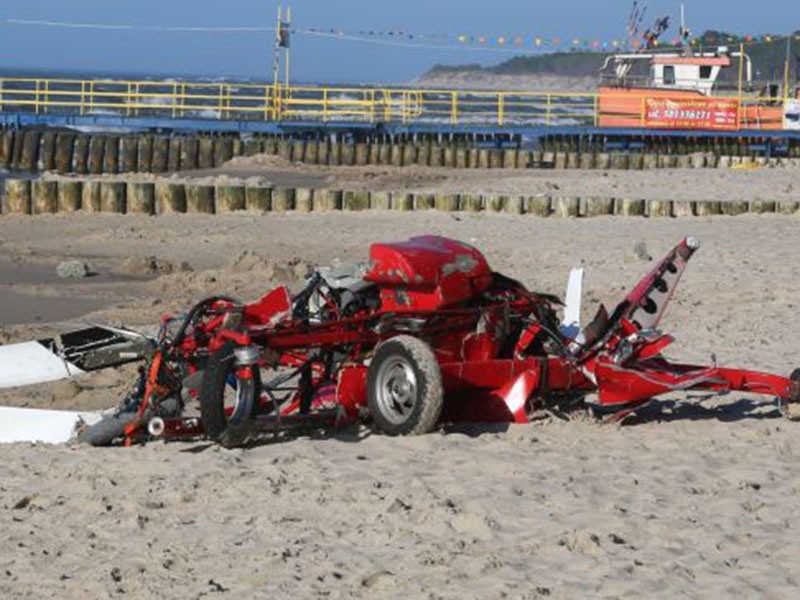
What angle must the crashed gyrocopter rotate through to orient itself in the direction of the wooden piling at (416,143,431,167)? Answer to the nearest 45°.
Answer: approximately 90° to its right

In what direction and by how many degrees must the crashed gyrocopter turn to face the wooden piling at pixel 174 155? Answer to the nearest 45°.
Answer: approximately 90° to its right

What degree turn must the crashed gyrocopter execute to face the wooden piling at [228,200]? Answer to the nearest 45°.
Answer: approximately 90° to its right

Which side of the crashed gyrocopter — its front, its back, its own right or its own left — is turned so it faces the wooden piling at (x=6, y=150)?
right

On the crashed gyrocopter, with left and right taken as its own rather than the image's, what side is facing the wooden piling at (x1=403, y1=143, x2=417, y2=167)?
right

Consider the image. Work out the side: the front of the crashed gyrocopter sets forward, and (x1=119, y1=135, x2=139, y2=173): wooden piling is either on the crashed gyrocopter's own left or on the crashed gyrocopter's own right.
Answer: on the crashed gyrocopter's own right

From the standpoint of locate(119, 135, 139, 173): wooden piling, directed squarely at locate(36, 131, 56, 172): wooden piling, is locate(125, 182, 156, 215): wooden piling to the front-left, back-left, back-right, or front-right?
back-left

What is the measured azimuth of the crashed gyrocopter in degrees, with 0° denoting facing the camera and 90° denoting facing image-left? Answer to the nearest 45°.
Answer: approximately 90°

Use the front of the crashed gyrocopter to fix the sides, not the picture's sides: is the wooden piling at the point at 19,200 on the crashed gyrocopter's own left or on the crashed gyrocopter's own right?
on the crashed gyrocopter's own right

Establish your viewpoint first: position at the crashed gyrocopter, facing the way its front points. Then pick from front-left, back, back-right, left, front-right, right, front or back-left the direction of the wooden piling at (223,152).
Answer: right

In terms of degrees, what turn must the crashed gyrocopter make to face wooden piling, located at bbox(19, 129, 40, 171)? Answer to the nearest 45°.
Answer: approximately 90° to its right

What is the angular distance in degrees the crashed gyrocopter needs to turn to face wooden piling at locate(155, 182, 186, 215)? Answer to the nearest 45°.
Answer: approximately 90° to its right

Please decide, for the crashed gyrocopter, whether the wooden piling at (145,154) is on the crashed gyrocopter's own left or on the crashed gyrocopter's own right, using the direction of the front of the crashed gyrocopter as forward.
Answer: on the crashed gyrocopter's own right

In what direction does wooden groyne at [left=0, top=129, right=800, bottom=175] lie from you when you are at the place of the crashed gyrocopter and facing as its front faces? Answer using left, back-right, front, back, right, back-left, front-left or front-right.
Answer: right

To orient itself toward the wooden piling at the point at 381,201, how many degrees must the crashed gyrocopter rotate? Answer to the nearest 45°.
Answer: approximately 90° to its right
